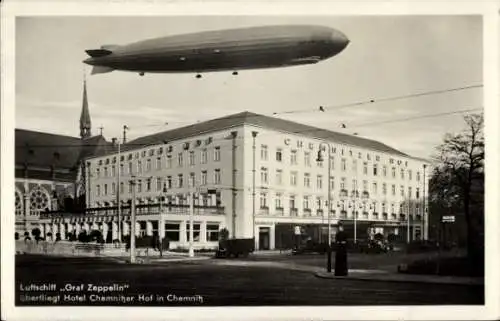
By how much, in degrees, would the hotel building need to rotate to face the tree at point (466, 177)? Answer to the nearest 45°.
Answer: approximately 45° to its left

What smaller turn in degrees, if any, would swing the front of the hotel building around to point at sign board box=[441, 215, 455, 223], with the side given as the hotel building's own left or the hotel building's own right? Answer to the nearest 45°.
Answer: approximately 45° to the hotel building's own left

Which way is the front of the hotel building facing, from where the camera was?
facing the viewer and to the right of the viewer
